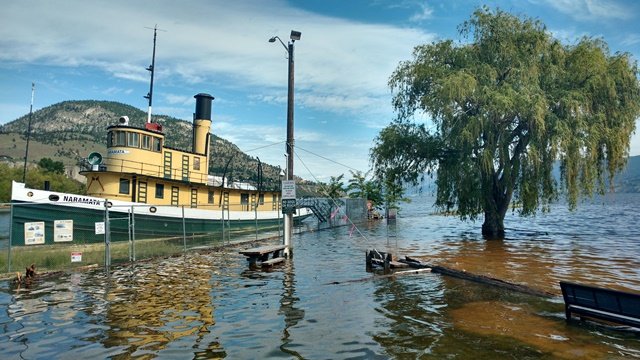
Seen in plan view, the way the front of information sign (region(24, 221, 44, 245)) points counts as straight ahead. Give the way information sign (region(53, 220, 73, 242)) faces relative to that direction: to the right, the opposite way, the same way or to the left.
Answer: the same way

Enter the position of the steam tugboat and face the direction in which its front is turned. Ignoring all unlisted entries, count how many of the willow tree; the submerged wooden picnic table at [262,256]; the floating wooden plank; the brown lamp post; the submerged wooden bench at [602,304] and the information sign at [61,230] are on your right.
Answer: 0

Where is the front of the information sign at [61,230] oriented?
toward the camera

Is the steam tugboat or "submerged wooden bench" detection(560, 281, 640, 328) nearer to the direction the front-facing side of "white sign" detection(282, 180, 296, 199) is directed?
the submerged wooden bench

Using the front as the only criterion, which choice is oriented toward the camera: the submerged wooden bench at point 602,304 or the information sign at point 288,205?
the information sign

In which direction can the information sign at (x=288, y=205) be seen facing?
toward the camera

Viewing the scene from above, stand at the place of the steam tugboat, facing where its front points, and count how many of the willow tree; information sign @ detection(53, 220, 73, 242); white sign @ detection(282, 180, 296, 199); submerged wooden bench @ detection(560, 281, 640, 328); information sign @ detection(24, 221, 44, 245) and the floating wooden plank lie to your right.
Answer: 0

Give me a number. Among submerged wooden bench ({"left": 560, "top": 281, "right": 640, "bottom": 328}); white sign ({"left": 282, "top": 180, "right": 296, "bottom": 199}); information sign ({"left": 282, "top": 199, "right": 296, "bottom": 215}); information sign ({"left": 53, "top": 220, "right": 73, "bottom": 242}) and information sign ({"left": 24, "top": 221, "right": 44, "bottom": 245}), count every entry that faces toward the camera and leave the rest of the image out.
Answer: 4

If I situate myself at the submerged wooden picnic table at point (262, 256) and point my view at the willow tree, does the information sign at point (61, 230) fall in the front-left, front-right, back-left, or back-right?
back-left

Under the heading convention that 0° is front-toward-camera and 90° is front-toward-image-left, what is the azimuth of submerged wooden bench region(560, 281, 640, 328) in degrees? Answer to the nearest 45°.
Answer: approximately 225°

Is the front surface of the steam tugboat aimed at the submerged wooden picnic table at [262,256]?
no

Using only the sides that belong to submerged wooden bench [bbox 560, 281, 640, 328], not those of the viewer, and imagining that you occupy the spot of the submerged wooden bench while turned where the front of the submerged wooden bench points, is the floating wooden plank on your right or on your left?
on your left

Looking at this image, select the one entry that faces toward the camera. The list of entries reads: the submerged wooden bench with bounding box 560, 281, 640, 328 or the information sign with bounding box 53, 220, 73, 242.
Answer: the information sign

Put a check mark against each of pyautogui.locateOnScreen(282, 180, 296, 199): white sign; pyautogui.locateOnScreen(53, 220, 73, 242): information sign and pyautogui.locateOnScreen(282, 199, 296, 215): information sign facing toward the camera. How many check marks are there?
3
